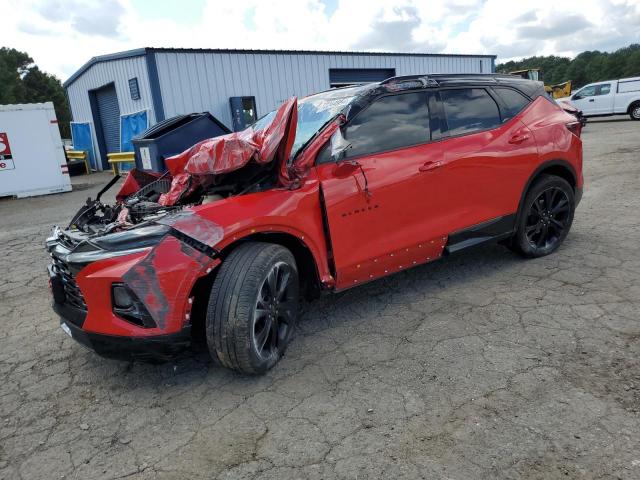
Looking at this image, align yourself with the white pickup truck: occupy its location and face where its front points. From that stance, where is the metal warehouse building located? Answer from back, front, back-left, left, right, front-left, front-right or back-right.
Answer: front-left

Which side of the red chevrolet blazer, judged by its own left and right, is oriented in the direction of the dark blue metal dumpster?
right

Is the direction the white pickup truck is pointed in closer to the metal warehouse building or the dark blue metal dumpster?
the metal warehouse building

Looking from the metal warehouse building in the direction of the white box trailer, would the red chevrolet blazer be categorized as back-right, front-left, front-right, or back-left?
front-left

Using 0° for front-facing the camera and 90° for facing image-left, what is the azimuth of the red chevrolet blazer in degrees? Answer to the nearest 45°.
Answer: approximately 45°

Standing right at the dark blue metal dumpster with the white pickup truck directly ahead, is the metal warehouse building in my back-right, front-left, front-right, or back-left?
front-left

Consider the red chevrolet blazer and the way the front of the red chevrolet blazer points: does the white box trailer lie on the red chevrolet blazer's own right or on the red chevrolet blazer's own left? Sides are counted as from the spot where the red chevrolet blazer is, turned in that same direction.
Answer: on the red chevrolet blazer's own right

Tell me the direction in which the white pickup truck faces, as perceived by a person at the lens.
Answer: facing to the left of the viewer

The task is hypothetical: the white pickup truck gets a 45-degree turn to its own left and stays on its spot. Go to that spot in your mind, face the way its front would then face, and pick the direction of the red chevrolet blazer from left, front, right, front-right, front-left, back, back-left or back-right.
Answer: front-left

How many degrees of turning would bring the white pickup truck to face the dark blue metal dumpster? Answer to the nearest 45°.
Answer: approximately 90° to its left
